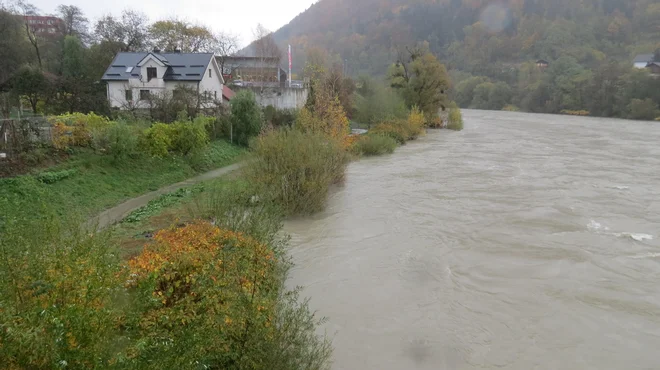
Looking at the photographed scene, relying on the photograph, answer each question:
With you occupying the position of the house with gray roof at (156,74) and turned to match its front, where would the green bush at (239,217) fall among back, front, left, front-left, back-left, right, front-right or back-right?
front

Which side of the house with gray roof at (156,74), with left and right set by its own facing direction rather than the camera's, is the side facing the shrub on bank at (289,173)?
front

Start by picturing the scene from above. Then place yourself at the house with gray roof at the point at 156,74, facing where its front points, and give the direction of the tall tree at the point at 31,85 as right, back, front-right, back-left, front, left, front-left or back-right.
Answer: front-right

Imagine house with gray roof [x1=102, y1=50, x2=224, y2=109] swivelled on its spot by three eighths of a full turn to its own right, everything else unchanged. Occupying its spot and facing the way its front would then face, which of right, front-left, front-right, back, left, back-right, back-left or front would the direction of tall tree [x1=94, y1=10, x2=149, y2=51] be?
front-right

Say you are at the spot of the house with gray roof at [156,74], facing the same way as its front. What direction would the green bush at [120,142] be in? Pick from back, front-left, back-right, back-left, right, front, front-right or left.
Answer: front

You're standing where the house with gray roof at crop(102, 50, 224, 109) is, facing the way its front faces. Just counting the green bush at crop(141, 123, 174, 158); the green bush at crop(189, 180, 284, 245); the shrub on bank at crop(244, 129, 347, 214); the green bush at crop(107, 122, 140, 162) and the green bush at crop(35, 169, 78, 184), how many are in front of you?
5

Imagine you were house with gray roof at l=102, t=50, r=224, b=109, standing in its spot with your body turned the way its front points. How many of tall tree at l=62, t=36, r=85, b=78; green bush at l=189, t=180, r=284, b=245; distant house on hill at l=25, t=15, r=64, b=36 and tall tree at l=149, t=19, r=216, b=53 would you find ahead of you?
1

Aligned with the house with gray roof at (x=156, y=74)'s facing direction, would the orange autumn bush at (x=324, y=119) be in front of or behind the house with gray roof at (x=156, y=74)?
in front

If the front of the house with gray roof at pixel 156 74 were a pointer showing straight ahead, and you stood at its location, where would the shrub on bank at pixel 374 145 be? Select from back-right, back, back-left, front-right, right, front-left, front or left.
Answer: front-left

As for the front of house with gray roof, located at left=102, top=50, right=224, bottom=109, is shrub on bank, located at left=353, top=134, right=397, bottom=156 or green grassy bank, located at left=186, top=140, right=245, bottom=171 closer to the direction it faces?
the green grassy bank

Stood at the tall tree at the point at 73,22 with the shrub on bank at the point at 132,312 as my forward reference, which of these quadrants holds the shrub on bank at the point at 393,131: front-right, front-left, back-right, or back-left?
front-left

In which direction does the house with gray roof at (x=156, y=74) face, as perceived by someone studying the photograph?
facing the viewer

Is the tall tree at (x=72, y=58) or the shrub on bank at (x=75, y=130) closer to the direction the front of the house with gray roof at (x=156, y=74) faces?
the shrub on bank

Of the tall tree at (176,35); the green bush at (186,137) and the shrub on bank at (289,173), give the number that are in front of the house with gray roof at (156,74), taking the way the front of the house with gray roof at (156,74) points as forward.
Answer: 2

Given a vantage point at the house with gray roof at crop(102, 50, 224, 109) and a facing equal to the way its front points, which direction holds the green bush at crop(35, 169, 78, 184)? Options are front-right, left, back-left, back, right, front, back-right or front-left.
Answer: front

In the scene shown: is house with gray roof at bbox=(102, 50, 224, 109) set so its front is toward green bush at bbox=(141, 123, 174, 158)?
yes

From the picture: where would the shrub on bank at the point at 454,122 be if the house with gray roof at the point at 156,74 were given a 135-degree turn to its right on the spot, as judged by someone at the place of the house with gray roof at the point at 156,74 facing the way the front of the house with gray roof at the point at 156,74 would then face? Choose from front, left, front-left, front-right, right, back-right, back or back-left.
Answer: back-right

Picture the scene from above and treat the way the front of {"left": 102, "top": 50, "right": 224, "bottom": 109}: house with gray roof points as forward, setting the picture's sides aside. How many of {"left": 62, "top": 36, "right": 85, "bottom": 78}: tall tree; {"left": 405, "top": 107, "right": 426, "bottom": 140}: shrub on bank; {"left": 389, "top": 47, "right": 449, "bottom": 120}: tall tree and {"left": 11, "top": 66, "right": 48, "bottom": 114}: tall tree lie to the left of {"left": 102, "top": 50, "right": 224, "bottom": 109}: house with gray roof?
2

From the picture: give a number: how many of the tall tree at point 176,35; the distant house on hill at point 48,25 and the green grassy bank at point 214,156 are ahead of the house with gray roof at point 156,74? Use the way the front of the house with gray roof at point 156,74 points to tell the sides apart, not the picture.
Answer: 1

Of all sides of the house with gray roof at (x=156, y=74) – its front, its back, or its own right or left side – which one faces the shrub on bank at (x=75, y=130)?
front

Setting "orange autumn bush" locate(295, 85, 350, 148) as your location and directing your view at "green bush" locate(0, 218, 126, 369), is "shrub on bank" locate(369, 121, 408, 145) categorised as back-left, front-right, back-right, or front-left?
back-left

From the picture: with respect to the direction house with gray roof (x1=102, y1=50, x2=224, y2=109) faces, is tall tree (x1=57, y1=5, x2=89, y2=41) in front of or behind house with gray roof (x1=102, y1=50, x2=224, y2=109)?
behind
